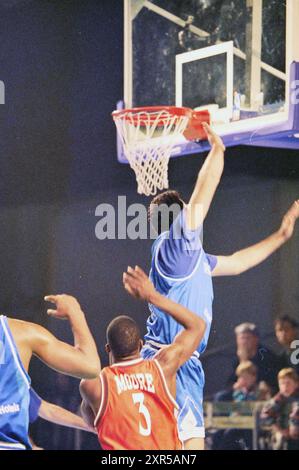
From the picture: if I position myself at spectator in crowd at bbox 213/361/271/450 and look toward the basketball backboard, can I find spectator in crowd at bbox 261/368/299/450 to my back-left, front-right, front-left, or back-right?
back-left

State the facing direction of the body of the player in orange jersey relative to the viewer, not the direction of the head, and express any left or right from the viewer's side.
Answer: facing away from the viewer

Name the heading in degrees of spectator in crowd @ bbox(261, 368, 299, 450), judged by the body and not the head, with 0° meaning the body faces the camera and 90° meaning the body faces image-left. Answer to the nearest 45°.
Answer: approximately 45°

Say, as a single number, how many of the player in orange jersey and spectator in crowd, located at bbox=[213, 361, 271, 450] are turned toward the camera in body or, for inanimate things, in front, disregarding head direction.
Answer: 1

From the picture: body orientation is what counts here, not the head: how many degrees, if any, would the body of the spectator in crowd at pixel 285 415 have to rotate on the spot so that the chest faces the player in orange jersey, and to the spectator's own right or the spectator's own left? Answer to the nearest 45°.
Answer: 0° — they already face them

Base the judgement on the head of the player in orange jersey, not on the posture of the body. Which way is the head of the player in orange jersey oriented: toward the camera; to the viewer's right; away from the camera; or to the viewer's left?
away from the camera

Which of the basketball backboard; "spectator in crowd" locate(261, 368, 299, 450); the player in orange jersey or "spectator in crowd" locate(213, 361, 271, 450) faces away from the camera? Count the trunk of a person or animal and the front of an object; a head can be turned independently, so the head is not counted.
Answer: the player in orange jersey

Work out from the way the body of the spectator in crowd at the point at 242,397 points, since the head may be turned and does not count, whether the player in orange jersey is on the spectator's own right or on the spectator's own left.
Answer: on the spectator's own right
